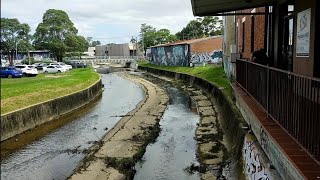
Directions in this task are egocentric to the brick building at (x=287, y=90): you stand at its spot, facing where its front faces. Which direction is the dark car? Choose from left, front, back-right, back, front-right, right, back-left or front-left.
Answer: front-right

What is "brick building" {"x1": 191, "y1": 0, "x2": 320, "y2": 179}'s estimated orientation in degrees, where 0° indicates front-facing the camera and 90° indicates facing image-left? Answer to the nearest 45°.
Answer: approximately 90°

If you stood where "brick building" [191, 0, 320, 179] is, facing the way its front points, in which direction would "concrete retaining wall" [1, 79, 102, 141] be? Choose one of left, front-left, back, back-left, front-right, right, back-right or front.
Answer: front-right
